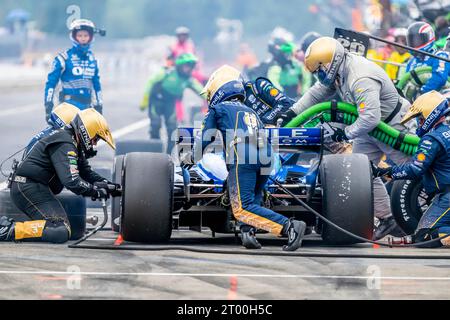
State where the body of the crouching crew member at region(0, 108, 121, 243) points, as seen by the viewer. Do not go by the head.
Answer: to the viewer's right

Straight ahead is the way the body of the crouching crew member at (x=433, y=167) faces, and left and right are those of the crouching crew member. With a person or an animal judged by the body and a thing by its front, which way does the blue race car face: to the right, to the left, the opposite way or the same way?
to the right

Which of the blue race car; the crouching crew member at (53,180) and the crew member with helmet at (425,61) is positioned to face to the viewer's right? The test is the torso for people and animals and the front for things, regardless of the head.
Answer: the crouching crew member

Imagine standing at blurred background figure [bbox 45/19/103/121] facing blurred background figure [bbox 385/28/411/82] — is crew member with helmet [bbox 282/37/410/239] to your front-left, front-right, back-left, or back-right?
front-right

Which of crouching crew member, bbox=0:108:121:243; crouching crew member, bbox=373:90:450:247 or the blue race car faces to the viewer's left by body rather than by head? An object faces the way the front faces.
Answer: crouching crew member, bbox=373:90:450:247

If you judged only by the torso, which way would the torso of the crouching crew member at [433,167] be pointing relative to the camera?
to the viewer's left

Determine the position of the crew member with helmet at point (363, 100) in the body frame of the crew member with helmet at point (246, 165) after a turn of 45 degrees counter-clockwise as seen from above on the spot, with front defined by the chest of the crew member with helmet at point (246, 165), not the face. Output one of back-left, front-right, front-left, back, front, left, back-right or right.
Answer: back-right

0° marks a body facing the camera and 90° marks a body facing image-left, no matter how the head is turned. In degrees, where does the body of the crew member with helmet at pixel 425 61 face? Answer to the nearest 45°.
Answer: approximately 45°

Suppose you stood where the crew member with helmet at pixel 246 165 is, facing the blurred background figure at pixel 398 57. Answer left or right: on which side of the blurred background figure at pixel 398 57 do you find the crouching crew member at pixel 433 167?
right

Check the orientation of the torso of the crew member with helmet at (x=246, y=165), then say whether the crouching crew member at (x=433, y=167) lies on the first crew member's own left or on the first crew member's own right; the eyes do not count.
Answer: on the first crew member's own right

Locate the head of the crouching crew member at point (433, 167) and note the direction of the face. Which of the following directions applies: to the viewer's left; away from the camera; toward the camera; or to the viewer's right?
to the viewer's left

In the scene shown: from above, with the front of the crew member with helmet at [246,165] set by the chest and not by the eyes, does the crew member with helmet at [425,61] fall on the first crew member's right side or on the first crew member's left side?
on the first crew member's right side

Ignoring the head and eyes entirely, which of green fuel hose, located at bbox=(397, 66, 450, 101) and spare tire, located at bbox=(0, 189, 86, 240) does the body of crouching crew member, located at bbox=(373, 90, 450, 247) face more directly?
the spare tire

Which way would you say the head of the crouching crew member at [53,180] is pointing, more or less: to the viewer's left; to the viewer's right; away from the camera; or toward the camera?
to the viewer's right

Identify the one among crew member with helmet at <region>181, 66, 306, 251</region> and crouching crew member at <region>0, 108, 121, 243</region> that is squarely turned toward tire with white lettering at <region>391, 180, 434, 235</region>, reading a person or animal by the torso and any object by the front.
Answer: the crouching crew member
